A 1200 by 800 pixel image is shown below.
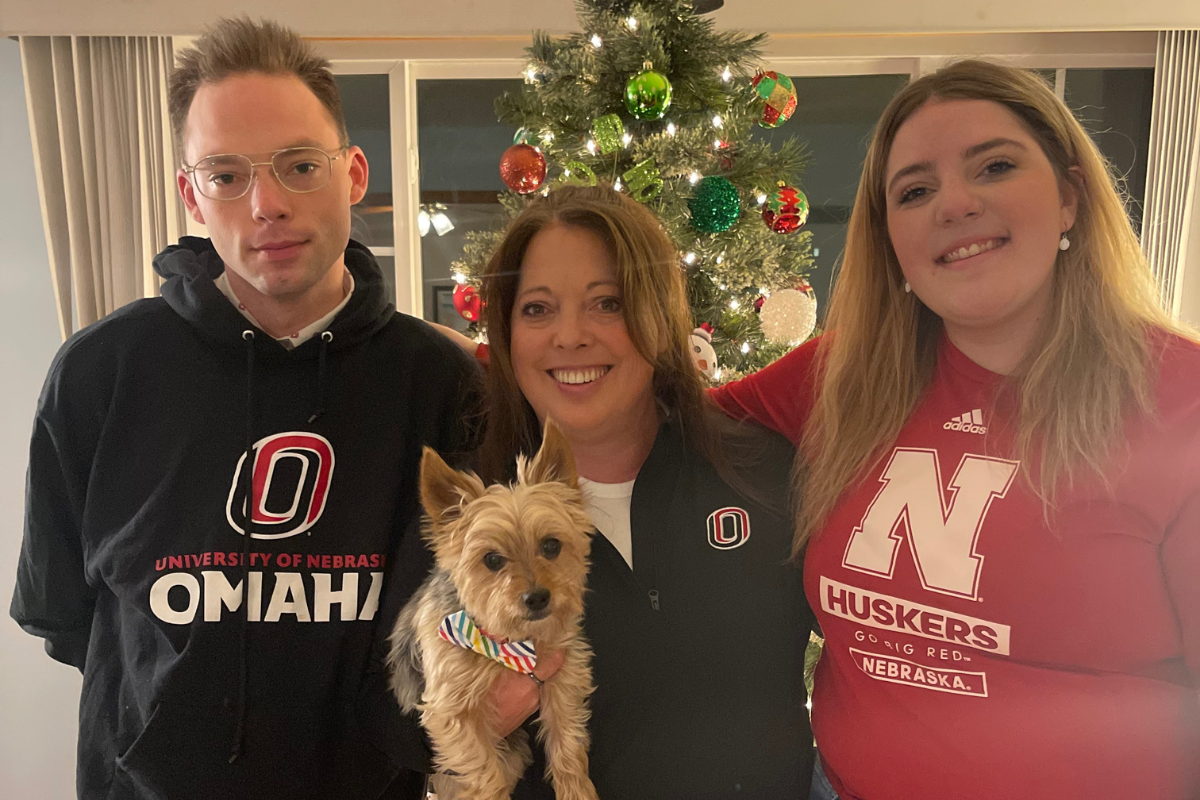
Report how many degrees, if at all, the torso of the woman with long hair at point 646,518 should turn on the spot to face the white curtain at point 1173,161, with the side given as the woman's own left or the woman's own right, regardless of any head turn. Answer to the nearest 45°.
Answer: approximately 135° to the woman's own left

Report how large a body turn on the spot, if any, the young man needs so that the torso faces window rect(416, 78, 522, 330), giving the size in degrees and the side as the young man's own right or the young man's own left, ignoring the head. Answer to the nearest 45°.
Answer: approximately 135° to the young man's own left

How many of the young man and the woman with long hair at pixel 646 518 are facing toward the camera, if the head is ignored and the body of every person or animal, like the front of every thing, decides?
2

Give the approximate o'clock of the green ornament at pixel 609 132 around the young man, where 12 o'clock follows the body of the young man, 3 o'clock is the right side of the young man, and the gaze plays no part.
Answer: The green ornament is roughly at 8 o'clock from the young man.

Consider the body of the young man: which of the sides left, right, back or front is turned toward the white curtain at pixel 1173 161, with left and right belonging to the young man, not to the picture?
left

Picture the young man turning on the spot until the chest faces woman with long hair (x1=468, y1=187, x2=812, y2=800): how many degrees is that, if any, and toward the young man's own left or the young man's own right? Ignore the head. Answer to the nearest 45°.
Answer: approximately 45° to the young man's own left

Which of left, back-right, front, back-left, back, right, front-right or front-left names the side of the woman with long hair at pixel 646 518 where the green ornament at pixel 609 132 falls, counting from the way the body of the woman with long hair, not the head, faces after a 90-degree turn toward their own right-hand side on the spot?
right

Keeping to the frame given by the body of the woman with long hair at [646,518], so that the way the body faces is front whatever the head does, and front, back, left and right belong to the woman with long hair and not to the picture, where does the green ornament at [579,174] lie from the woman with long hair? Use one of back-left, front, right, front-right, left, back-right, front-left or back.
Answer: back

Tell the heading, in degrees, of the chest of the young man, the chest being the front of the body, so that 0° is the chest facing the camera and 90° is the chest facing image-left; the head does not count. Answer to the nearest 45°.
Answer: approximately 0°

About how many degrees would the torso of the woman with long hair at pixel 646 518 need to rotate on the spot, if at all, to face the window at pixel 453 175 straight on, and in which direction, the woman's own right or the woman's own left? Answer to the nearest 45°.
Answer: approximately 180°

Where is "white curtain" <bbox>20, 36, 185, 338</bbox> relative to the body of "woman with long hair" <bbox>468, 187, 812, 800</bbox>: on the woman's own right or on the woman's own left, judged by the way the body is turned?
on the woman's own right
